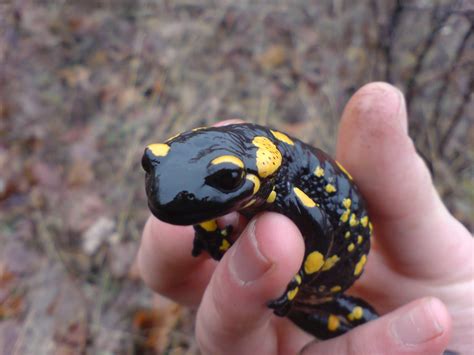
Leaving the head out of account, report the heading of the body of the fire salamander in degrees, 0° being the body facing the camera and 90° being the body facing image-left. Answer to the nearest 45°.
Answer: approximately 45°

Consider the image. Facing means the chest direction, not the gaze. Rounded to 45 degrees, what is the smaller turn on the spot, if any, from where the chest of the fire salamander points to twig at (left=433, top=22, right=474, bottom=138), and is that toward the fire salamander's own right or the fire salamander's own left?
approximately 180°

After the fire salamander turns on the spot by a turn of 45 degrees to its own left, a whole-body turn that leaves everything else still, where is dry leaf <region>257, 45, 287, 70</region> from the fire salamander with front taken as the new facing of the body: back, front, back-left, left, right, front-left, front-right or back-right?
back

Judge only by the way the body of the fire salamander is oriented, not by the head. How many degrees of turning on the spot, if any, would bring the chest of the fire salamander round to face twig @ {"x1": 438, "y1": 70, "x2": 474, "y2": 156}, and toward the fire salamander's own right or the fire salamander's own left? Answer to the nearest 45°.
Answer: approximately 180°

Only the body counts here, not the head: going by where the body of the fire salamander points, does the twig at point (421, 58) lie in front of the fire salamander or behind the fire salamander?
behind
